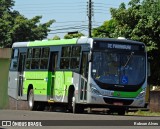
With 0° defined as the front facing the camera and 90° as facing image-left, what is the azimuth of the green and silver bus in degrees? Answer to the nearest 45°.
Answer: approximately 315°
